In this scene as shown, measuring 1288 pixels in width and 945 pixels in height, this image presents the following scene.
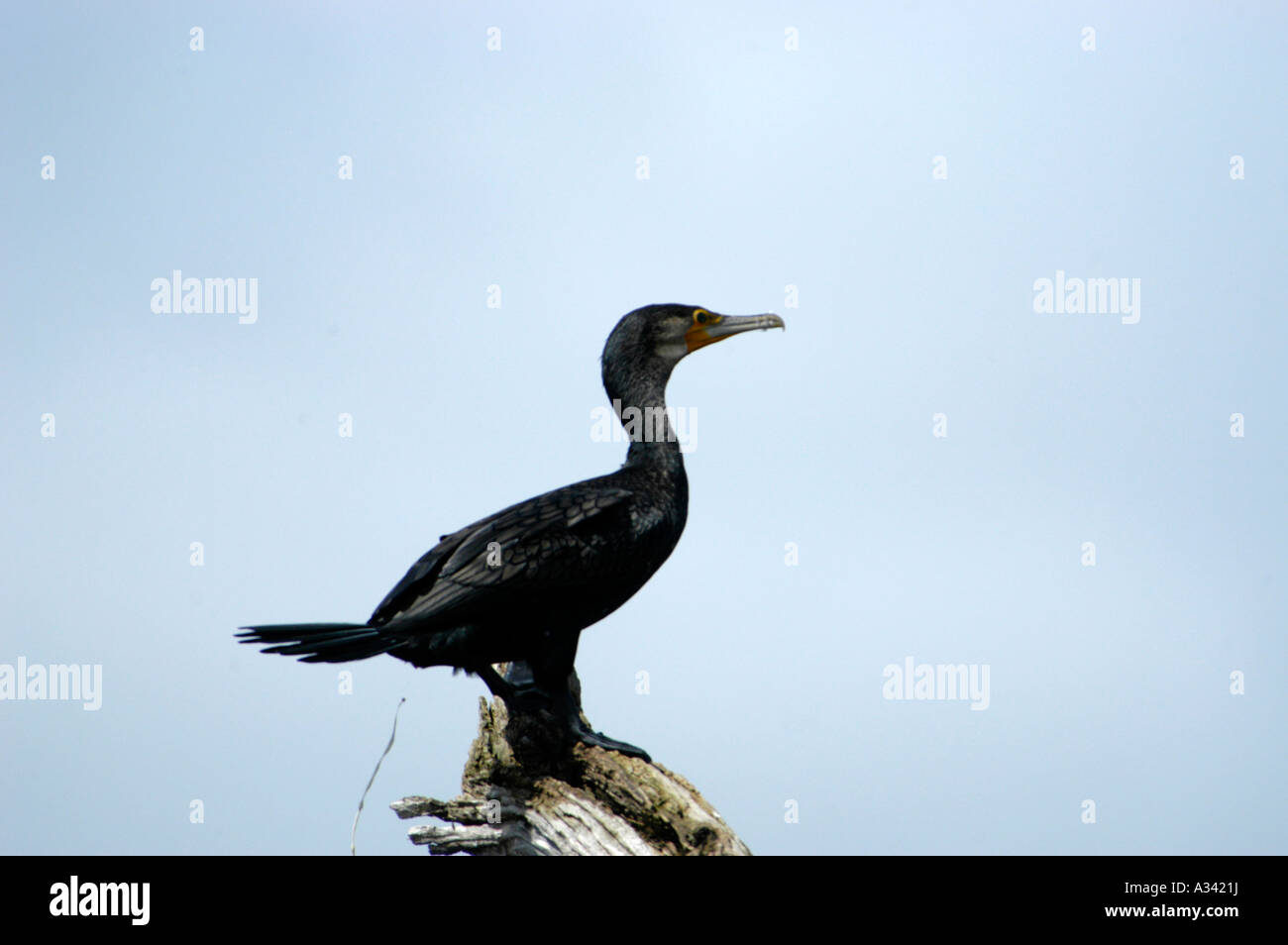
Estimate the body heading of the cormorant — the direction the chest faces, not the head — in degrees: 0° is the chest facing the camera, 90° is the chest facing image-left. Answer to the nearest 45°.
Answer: approximately 270°
